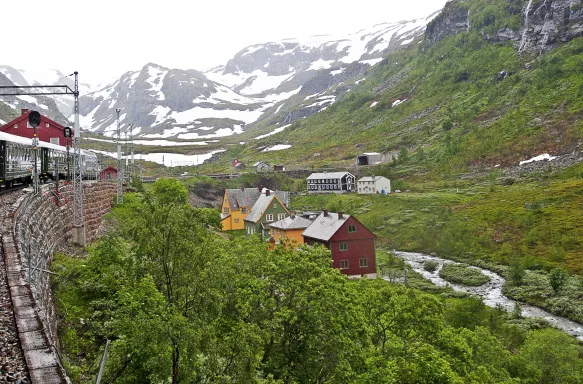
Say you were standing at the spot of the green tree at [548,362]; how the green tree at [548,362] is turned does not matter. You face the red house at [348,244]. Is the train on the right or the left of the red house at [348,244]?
left

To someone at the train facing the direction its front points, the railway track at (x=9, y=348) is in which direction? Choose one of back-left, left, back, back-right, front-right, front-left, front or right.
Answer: back-right

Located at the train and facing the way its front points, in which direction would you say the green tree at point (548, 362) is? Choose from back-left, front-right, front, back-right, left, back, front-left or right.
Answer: right

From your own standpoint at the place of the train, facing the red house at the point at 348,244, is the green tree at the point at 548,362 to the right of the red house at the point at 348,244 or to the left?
right
